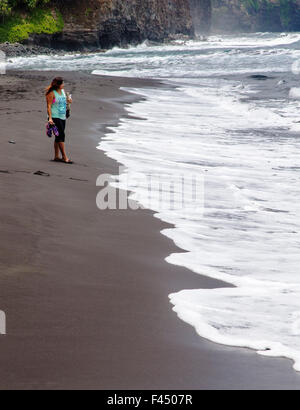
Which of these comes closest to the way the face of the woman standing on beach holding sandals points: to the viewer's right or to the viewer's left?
to the viewer's right

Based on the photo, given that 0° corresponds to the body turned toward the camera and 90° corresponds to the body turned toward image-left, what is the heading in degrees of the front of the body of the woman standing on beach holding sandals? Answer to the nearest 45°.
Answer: approximately 315°
